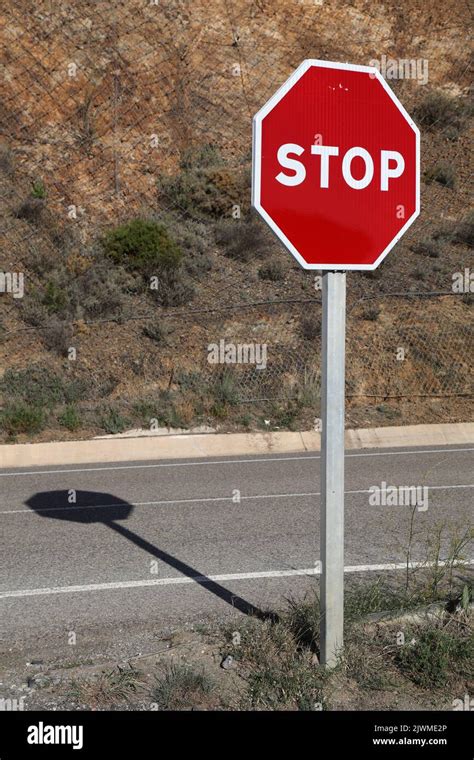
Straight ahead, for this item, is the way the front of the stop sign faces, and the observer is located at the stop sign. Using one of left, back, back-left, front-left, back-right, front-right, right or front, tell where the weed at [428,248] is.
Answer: back-left

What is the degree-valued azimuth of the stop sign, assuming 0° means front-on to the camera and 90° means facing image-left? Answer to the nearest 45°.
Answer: approximately 315°

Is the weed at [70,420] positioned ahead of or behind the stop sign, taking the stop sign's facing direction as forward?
behind

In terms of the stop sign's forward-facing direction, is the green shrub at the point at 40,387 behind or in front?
behind

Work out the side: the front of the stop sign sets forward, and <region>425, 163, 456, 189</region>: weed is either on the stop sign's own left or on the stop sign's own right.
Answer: on the stop sign's own left

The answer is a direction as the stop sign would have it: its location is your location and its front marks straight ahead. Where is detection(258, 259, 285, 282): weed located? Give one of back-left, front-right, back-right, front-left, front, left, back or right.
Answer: back-left
